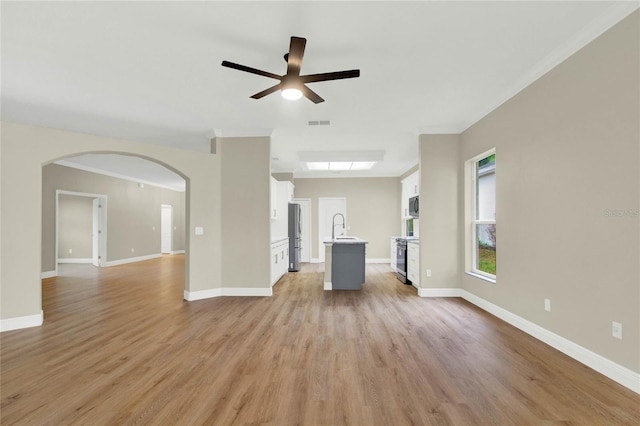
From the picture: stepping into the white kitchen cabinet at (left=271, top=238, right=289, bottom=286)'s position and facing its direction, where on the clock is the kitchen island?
The kitchen island is roughly at 1 o'clock from the white kitchen cabinet.

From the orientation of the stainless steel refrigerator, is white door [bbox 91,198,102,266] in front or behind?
behind

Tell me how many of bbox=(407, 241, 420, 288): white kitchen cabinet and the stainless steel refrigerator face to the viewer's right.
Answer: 1

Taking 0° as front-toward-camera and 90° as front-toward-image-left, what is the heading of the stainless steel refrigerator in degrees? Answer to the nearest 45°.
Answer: approximately 270°

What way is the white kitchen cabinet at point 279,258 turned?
to the viewer's right

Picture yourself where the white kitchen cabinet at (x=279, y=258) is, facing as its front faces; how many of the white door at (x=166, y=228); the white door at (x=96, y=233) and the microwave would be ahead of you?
1

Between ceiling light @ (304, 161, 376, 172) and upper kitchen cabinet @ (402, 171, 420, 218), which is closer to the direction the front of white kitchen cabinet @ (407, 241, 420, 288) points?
the ceiling light

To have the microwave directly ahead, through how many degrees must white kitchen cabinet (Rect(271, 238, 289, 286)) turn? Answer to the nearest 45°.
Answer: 0° — it already faces it

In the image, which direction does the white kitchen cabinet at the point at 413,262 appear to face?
to the viewer's left
